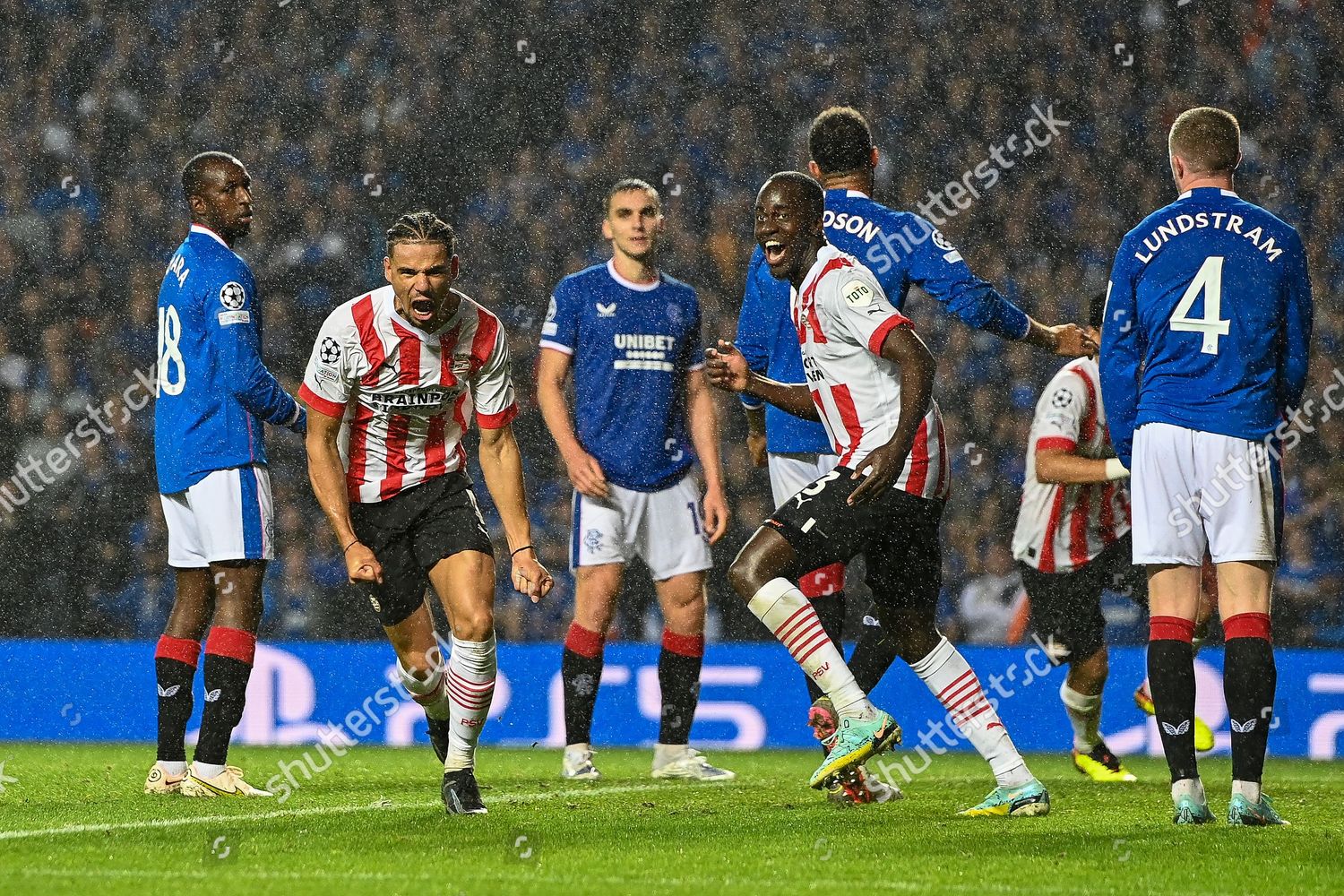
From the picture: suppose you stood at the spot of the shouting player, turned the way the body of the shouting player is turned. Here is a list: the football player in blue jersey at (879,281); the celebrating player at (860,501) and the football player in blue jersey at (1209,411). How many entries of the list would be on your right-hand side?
0

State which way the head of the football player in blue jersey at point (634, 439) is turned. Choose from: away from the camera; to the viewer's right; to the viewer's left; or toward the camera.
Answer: toward the camera

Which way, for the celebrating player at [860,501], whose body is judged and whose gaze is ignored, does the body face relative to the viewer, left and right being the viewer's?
facing the viewer and to the left of the viewer

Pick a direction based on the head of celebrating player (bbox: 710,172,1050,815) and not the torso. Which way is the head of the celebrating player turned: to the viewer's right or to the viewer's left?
to the viewer's left

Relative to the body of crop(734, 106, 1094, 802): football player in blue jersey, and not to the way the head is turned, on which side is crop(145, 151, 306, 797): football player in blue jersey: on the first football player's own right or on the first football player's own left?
on the first football player's own left

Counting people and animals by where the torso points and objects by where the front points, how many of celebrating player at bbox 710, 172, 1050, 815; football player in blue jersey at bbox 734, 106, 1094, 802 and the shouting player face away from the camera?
1

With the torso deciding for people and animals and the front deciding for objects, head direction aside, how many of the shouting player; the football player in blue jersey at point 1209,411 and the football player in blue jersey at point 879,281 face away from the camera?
2

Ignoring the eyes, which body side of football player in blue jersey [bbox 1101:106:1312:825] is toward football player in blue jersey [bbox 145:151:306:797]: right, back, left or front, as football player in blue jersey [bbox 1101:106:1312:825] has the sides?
left

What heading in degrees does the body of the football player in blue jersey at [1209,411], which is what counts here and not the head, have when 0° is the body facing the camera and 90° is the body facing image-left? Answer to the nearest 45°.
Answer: approximately 180°

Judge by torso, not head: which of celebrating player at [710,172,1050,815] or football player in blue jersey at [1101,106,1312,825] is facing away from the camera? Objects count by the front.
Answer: the football player in blue jersey

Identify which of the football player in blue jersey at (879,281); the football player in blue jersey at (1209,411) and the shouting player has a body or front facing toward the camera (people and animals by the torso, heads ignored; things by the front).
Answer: the shouting player

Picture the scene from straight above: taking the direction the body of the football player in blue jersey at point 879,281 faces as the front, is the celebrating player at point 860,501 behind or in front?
behind

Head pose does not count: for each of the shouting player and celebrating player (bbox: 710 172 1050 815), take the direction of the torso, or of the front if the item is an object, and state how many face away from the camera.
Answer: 0

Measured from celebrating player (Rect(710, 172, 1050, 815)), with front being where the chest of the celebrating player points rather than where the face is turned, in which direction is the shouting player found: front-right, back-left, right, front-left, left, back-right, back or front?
front-right

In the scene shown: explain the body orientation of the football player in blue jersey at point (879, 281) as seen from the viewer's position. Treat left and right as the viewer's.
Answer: facing away from the viewer

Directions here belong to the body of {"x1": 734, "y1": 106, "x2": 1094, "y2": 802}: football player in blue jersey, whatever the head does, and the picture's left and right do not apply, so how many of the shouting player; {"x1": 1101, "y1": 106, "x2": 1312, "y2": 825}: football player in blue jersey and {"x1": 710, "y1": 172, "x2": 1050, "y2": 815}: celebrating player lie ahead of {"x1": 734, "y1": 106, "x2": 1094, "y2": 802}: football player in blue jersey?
0

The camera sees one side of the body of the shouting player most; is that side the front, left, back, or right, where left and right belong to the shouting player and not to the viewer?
front
